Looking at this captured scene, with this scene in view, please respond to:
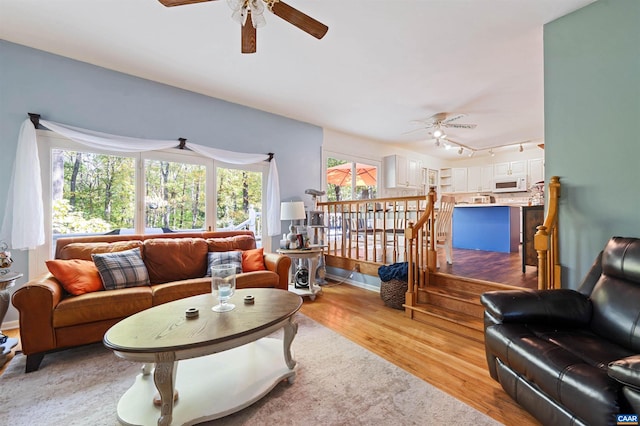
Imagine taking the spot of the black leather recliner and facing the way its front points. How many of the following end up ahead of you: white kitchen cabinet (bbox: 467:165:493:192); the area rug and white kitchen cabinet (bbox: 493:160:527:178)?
1

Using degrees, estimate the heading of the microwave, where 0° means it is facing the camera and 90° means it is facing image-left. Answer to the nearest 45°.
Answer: approximately 0°

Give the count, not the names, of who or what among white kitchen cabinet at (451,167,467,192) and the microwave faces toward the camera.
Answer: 2

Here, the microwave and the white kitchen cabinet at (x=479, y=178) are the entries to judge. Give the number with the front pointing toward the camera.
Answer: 2

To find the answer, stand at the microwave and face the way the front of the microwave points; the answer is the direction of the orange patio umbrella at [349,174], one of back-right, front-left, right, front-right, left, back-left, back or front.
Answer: front-right

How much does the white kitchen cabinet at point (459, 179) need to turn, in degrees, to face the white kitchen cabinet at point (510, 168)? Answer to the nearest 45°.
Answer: approximately 90° to its left

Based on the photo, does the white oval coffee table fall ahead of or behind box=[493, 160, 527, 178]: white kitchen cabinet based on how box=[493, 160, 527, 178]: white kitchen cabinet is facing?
ahead

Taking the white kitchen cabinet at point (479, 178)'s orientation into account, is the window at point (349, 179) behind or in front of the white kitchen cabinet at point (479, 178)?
in front

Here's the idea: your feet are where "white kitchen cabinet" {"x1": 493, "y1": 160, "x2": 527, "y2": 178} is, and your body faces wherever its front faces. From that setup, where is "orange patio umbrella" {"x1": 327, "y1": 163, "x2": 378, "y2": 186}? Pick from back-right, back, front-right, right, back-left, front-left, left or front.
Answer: front-right

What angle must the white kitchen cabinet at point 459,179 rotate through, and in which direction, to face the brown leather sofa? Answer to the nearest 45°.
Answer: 0° — it already faces it

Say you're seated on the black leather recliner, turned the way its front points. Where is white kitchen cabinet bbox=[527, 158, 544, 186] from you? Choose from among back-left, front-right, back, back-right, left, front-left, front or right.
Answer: back-right

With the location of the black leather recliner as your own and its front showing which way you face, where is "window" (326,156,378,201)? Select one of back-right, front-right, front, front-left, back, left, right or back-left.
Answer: right
